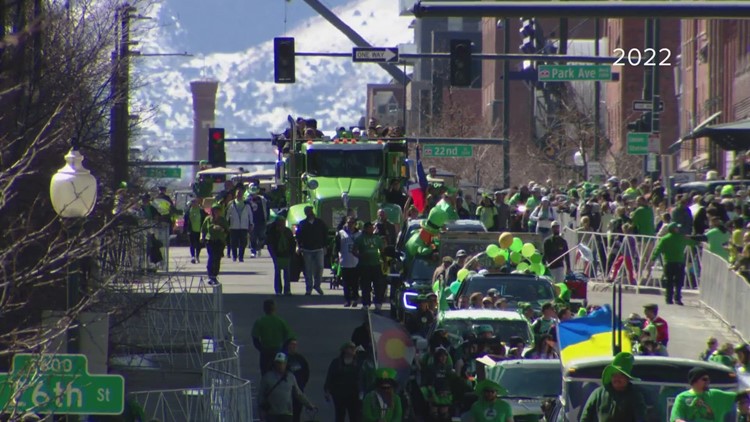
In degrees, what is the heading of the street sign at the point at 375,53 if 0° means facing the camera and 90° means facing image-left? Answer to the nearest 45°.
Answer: approximately 0°

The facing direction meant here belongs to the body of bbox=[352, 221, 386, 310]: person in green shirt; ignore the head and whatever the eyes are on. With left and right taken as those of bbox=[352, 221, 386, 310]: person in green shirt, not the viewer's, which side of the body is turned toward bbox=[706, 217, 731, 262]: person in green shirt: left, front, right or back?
left

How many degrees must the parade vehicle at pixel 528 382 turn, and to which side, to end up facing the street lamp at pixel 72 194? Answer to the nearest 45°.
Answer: approximately 45° to its right

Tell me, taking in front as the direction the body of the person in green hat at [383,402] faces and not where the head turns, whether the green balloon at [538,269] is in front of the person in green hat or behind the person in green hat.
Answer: behind

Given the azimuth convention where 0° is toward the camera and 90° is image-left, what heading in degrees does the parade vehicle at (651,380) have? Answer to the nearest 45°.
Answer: approximately 0°

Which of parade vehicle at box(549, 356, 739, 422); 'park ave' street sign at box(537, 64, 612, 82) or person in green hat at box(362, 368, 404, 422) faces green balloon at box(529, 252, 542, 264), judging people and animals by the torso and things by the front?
the 'park ave' street sign
